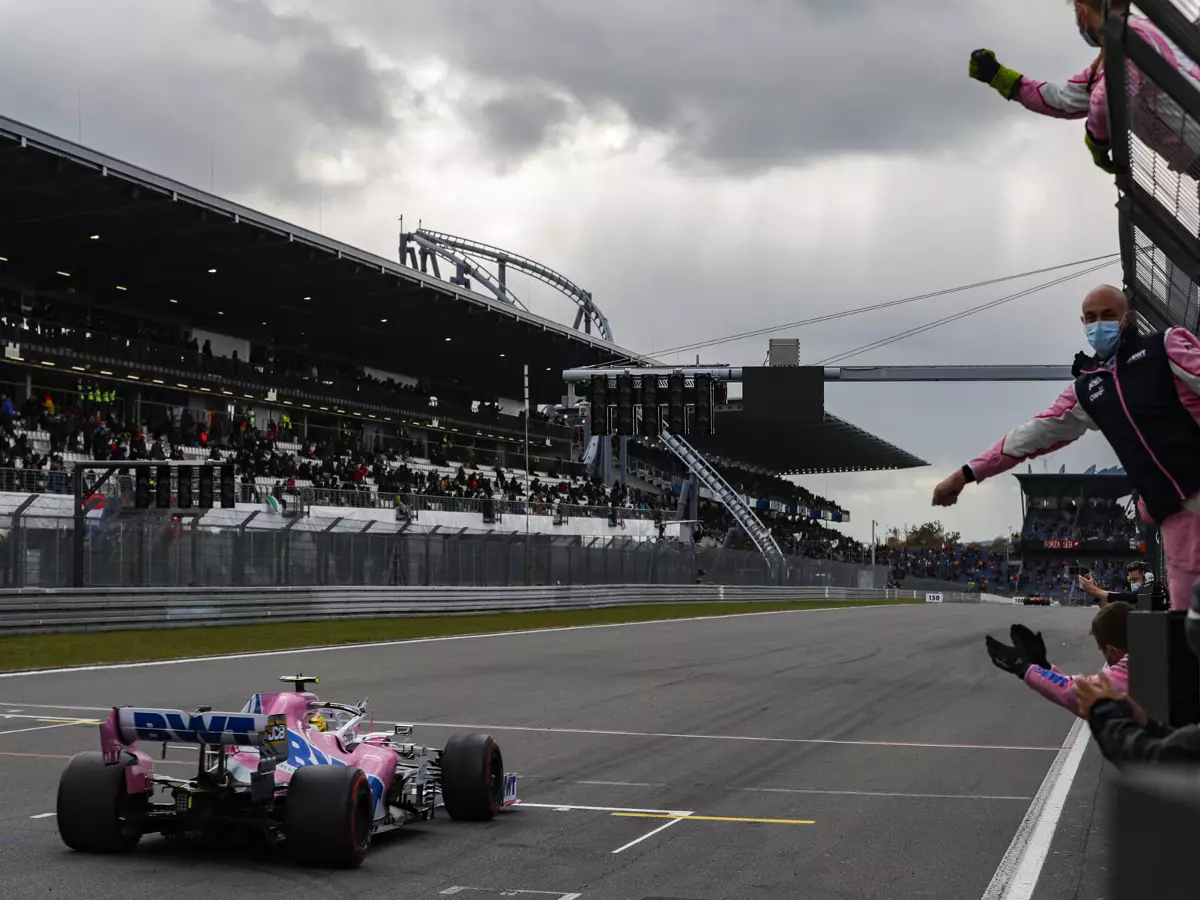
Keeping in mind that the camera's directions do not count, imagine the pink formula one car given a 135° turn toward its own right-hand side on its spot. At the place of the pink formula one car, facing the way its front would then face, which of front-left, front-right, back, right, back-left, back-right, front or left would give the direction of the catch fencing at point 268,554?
back

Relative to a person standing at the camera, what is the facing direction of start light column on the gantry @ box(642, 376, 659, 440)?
facing the viewer

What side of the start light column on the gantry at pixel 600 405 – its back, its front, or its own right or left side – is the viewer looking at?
front

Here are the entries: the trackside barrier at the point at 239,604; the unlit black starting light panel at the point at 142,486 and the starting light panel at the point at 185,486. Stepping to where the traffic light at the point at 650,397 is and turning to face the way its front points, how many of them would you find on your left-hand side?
0

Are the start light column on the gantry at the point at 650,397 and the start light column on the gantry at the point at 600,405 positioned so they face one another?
no

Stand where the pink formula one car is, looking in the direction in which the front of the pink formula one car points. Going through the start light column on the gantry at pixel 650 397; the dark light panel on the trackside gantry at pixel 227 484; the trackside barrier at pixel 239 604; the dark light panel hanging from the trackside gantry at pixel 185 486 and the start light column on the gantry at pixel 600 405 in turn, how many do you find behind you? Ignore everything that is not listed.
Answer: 0

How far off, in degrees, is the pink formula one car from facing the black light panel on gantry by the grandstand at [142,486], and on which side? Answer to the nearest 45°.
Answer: approximately 45° to its left

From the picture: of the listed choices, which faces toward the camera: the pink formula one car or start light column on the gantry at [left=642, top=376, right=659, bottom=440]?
the start light column on the gantry

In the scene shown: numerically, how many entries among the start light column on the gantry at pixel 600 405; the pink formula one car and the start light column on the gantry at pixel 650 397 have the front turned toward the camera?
2

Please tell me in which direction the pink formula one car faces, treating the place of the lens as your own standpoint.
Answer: facing away from the viewer and to the right of the viewer

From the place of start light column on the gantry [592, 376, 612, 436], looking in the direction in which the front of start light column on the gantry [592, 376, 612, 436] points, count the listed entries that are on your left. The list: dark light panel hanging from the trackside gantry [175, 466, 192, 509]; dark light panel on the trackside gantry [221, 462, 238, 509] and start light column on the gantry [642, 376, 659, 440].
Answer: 1

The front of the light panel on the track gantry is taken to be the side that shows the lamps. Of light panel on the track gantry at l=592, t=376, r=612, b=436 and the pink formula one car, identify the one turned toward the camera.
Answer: the light panel on the track gantry

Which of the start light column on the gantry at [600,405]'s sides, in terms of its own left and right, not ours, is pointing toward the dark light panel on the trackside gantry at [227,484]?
right

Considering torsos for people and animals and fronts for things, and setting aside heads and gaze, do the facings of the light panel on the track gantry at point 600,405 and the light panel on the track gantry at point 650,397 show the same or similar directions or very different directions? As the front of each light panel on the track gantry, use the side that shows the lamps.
same or similar directions

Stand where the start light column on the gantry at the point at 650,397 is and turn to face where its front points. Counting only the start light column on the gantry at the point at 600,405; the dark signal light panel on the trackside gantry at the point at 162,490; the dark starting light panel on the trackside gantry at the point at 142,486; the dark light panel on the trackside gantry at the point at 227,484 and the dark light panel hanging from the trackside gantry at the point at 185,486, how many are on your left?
0

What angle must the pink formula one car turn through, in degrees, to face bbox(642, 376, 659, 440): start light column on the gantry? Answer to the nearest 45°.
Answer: approximately 45° to its left

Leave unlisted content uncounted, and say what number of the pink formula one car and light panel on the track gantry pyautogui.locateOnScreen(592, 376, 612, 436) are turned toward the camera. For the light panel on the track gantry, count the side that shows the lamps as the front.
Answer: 1
